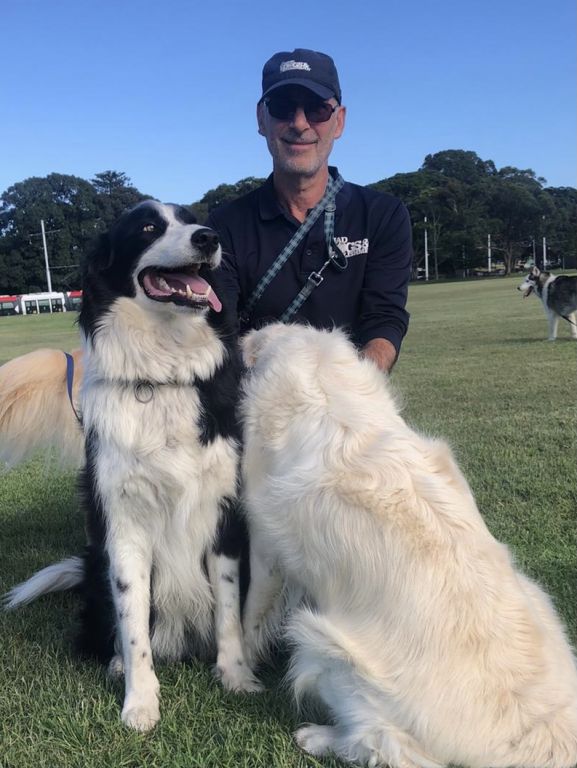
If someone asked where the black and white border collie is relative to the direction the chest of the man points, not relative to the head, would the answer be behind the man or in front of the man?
in front

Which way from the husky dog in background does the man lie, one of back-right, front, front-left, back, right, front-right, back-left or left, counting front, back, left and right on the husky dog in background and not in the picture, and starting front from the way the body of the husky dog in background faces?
left

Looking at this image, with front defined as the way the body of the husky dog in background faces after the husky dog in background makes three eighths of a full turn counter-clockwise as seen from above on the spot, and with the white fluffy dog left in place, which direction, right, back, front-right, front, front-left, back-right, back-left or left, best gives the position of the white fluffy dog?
front-right

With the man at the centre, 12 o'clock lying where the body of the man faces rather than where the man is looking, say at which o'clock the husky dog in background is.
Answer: The husky dog in background is roughly at 7 o'clock from the man.

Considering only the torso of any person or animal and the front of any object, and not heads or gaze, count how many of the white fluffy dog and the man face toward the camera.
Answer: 1

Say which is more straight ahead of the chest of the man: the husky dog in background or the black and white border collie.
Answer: the black and white border collie

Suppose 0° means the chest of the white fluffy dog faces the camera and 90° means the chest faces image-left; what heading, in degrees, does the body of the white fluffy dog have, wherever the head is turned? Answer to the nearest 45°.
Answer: approximately 135°

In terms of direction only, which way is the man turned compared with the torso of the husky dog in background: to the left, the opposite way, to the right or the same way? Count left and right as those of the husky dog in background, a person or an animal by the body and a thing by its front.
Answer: to the left

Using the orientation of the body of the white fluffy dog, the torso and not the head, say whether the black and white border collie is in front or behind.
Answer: in front

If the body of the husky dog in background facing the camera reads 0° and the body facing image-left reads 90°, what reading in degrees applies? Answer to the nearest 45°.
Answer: approximately 90°

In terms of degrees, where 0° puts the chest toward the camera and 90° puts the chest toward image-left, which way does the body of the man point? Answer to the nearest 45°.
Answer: approximately 0°

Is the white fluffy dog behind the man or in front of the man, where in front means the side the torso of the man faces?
in front

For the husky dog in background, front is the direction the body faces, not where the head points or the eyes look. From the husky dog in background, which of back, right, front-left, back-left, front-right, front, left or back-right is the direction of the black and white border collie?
left
